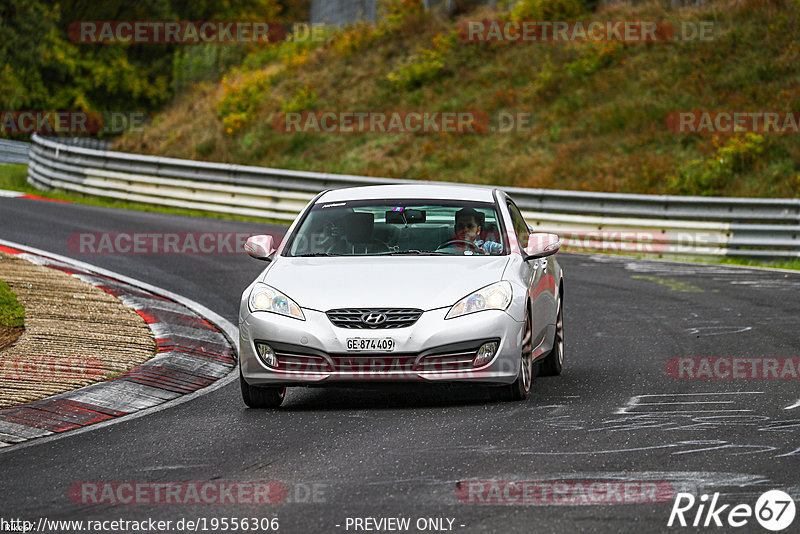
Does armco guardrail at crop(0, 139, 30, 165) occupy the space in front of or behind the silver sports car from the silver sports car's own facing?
behind

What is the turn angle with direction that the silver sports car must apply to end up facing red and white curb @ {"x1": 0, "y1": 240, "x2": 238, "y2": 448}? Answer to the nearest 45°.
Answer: approximately 135° to its right

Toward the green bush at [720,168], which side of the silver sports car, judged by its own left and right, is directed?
back

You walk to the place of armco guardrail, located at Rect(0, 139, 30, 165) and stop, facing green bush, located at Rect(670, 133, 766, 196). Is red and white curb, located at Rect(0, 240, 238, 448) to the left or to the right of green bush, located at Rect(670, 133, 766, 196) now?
right

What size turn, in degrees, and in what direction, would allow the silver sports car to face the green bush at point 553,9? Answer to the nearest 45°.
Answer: approximately 180°

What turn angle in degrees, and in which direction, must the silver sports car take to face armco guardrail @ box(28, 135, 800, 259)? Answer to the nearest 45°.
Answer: approximately 180°

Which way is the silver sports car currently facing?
toward the camera
